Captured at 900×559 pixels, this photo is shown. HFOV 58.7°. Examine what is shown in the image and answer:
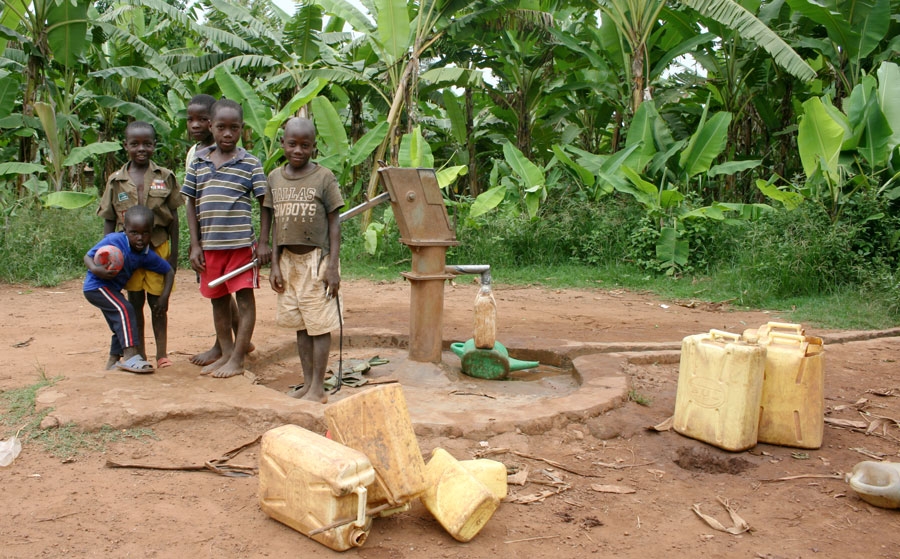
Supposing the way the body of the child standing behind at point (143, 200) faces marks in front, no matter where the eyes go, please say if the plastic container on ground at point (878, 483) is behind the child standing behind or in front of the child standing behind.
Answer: in front

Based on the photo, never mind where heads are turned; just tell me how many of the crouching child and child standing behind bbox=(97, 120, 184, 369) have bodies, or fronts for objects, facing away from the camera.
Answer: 0

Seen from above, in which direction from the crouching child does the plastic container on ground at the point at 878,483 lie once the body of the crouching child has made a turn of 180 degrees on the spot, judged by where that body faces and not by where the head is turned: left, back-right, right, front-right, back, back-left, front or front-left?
back

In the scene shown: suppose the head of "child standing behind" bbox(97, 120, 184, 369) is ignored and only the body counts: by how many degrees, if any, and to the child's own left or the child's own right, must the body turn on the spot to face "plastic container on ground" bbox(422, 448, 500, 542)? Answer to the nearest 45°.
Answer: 0° — they already face it

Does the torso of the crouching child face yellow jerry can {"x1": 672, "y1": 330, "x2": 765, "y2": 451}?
yes

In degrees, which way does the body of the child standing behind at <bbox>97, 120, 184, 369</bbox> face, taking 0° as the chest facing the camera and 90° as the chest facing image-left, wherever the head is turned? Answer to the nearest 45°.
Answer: approximately 0°

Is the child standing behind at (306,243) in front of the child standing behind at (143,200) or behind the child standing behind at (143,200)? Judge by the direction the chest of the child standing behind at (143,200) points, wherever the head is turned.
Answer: in front

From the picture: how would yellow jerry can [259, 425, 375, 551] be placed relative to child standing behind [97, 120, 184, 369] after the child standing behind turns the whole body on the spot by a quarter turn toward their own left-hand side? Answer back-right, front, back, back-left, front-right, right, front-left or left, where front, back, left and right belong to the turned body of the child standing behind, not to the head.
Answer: right

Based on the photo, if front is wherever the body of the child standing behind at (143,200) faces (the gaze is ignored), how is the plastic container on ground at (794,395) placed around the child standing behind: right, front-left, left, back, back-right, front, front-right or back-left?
front-left

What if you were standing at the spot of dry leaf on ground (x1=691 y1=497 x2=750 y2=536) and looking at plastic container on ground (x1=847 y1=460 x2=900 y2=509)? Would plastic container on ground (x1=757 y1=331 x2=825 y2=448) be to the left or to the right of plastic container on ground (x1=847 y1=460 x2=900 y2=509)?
left

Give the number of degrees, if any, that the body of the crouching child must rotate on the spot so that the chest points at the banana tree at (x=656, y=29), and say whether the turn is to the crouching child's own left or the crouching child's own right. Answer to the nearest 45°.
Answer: approximately 90° to the crouching child's own left

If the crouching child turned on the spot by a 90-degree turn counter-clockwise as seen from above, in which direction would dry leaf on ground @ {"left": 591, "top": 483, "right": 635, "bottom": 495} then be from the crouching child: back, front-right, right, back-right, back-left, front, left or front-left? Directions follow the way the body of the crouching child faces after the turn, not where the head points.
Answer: right
